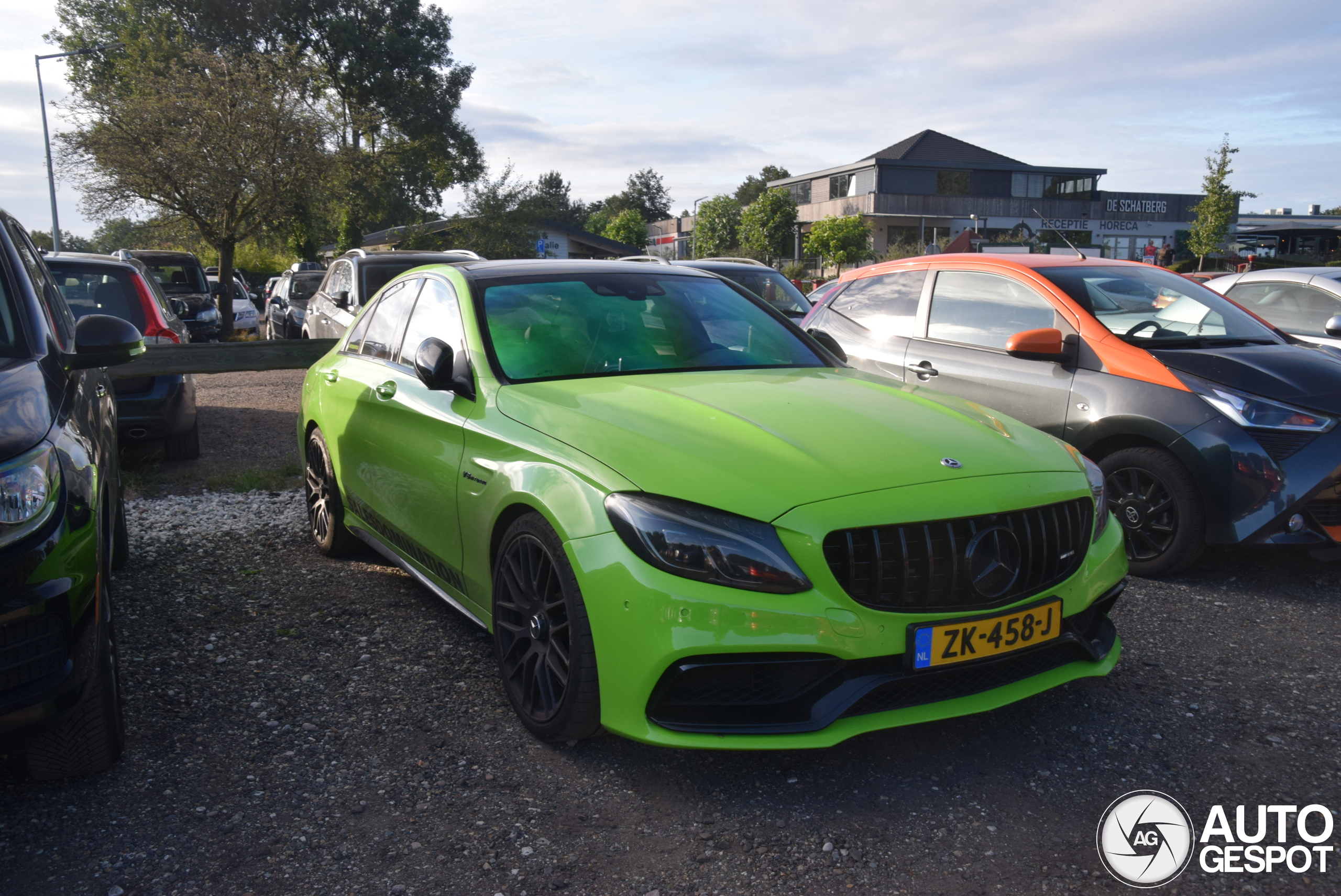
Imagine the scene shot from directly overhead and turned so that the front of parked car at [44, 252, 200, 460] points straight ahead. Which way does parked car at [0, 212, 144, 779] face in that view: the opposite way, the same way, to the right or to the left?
the opposite way

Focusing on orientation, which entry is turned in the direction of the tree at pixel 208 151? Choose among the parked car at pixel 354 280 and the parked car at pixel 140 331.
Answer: the parked car at pixel 140 331

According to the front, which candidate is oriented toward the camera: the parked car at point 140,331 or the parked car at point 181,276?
the parked car at point 181,276

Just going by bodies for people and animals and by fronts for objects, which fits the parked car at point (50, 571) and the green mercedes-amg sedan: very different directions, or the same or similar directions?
same or similar directions

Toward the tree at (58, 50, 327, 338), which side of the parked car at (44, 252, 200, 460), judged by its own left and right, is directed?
front

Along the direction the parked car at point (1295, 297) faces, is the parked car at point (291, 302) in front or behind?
behind

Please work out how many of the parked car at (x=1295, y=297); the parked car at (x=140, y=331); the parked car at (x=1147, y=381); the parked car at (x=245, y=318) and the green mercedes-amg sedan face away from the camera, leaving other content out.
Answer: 1

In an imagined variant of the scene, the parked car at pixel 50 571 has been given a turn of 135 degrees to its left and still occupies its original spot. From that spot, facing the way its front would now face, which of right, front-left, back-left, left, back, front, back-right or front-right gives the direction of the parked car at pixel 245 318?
front-left

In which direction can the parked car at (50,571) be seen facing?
toward the camera

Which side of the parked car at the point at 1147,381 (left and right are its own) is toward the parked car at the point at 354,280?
back

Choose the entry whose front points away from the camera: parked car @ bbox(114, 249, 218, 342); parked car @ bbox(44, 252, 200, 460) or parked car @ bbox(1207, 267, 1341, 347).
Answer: parked car @ bbox(44, 252, 200, 460)

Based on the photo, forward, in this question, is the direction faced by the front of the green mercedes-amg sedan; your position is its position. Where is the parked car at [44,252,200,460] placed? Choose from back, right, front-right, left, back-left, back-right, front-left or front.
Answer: back

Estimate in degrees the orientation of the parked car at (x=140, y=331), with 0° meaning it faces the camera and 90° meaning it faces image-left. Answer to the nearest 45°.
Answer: approximately 180°

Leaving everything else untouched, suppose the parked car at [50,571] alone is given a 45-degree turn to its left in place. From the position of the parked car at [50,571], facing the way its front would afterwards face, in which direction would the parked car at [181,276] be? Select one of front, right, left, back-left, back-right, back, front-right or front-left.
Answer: back-left

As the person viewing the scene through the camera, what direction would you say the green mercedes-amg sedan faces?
facing the viewer and to the right of the viewer
